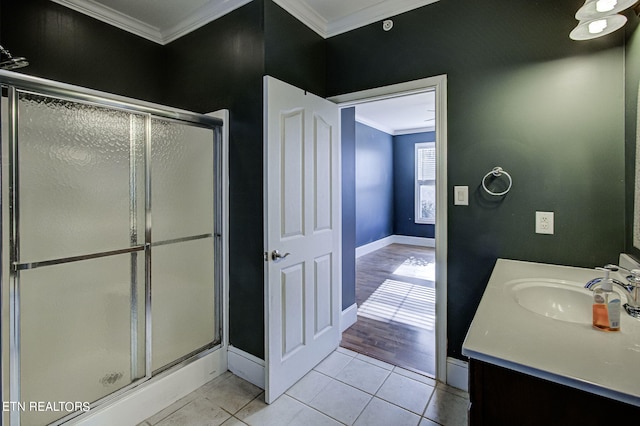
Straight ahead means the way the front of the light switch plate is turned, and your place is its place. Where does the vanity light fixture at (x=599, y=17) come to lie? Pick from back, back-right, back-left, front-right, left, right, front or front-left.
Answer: front-left

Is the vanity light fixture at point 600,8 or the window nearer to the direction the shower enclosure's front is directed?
the vanity light fixture

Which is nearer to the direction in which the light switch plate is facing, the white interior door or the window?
the white interior door

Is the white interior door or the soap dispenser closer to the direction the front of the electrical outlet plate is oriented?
the soap dispenser

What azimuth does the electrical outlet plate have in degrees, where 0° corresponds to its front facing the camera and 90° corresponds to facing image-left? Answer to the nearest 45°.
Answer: approximately 0°

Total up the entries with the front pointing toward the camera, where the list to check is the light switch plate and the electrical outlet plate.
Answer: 2
